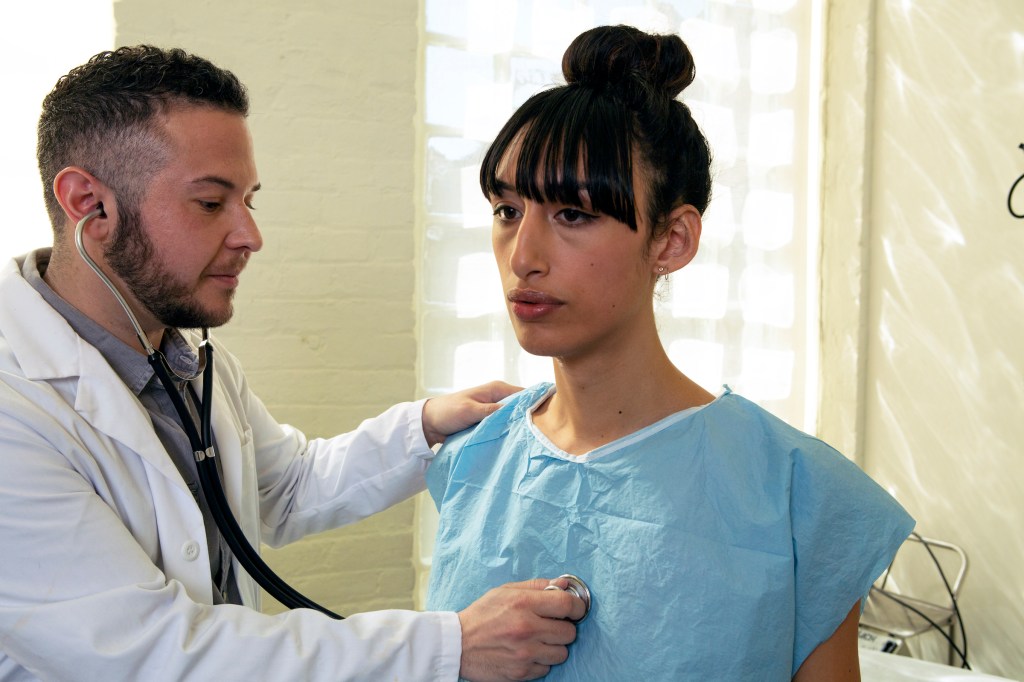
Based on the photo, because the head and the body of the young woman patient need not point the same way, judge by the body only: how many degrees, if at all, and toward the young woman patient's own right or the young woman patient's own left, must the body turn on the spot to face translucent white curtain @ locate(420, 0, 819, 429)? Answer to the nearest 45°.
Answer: approximately 135° to the young woman patient's own right

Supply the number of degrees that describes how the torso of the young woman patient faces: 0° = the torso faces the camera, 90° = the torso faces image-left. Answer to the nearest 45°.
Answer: approximately 45°

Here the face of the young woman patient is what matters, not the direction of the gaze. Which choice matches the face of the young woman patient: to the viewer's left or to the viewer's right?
to the viewer's left
